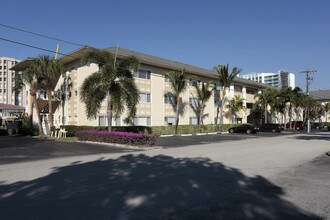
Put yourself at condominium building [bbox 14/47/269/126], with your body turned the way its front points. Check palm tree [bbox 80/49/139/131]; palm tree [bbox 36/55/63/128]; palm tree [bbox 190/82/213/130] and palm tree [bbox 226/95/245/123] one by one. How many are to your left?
2

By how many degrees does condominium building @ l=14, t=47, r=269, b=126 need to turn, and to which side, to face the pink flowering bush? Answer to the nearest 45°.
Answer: approximately 45° to its right

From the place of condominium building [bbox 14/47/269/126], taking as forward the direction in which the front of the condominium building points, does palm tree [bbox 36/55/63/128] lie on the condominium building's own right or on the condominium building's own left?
on the condominium building's own right

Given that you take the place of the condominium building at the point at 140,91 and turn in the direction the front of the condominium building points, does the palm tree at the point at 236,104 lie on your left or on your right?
on your left

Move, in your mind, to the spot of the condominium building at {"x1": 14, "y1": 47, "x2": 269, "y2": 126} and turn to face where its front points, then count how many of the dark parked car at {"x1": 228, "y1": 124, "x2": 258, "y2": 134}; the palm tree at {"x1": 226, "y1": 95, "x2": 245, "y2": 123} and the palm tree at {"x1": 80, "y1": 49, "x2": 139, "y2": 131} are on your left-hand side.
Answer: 2

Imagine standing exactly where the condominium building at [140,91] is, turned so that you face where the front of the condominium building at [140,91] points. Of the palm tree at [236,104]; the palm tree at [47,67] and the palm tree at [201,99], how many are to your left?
2

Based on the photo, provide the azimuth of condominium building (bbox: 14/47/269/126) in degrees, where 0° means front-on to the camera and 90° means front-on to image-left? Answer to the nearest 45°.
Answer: approximately 315°

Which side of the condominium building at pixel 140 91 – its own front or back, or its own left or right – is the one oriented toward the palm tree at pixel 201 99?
left
